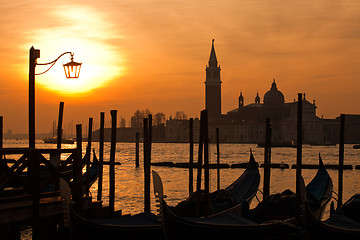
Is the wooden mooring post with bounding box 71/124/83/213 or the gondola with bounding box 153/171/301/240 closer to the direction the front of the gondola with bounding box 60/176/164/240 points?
the wooden mooring post
